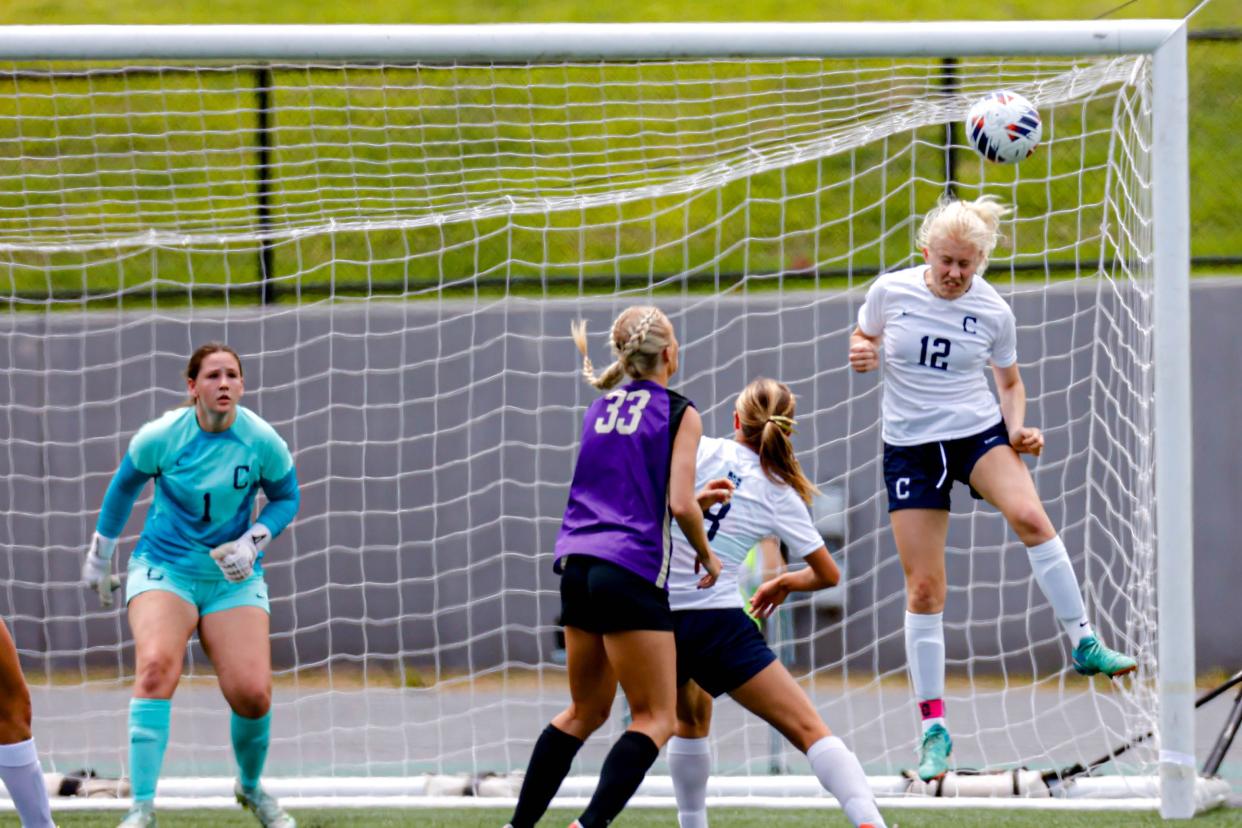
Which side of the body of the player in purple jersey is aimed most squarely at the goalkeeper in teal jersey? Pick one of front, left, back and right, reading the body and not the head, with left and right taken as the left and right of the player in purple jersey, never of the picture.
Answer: left

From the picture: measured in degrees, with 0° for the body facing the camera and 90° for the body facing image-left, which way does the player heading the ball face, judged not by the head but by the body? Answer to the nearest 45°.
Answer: approximately 0°

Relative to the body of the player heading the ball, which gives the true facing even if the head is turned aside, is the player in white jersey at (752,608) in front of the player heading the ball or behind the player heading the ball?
in front

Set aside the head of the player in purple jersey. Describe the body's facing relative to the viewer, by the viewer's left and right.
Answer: facing away from the viewer and to the right of the viewer

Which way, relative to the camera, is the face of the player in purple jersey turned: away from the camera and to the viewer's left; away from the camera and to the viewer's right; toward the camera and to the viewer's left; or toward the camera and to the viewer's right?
away from the camera and to the viewer's right

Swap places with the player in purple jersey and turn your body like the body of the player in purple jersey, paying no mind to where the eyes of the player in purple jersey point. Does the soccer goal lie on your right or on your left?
on your left

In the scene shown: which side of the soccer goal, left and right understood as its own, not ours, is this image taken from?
front
